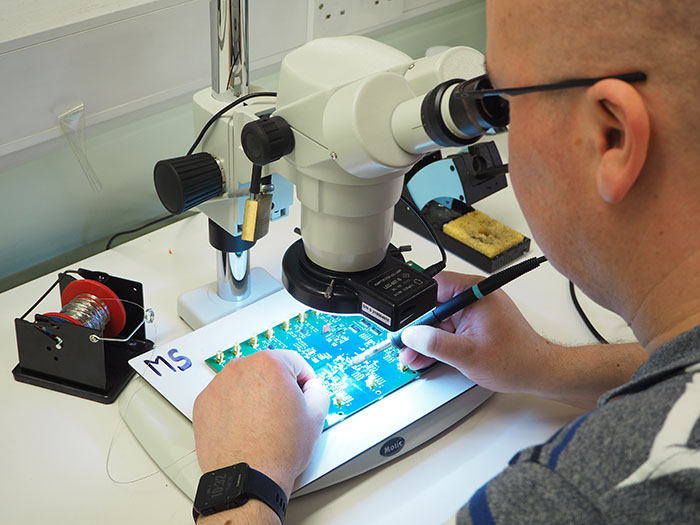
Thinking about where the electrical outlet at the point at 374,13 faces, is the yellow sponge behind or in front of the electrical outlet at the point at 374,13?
in front

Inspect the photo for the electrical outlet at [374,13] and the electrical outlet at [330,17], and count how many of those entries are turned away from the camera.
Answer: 0

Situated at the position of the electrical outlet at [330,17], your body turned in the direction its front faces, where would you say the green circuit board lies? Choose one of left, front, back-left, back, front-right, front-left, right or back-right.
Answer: front-right

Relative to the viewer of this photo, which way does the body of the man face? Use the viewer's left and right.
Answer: facing away from the viewer and to the left of the viewer

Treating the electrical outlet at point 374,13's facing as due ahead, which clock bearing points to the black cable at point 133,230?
The black cable is roughly at 3 o'clock from the electrical outlet.

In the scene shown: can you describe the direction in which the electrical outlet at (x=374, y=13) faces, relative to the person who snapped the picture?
facing the viewer and to the right of the viewer

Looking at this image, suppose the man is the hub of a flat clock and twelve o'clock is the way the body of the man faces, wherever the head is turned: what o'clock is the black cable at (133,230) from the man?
The black cable is roughly at 12 o'clock from the man.

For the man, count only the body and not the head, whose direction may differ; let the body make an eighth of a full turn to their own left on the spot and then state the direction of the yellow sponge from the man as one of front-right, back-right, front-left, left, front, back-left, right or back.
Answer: right

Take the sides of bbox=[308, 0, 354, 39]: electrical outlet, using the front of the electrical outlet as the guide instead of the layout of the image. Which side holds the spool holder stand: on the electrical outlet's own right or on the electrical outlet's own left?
on the electrical outlet's own right

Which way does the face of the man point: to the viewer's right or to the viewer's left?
to the viewer's left
